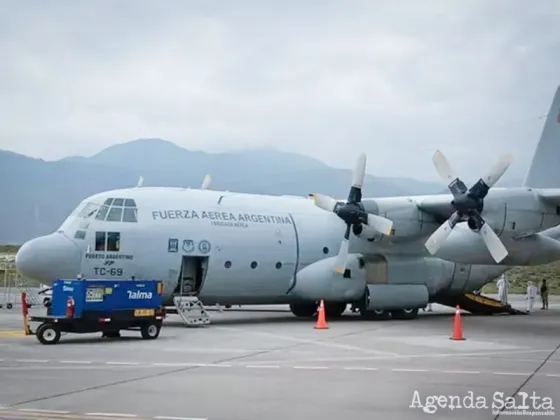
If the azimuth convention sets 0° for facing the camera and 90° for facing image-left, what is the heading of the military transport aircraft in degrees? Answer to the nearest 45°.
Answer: approximately 45°

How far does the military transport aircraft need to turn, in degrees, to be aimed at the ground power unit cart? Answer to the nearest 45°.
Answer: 0° — it already faces it
